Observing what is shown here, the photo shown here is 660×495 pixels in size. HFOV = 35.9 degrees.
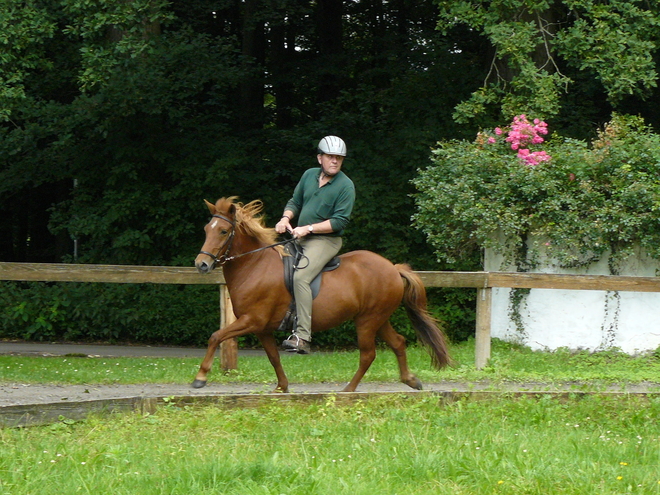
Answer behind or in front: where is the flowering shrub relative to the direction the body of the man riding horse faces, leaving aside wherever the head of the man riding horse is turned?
behind

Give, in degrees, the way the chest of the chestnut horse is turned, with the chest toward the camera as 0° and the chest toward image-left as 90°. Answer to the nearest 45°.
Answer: approximately 90°

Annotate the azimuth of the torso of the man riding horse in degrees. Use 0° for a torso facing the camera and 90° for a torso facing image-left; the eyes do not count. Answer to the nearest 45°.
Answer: approximately 45°

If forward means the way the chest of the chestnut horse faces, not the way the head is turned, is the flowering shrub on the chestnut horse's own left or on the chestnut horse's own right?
on the chestnut horse's own right
